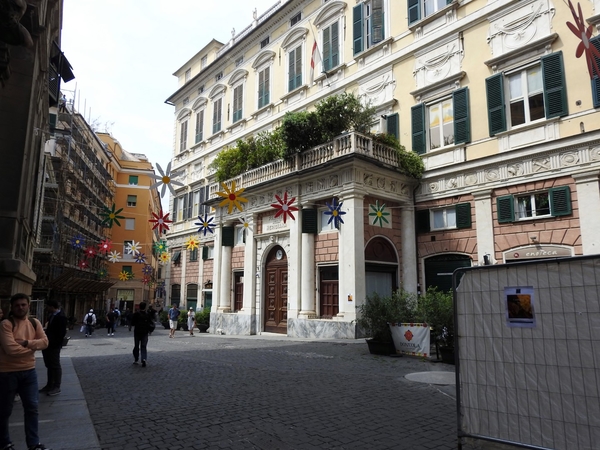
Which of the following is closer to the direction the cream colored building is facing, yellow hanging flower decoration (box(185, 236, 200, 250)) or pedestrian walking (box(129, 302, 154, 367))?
the pedestrian walking

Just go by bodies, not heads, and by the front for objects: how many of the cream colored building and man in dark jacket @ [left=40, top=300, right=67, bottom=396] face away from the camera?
0

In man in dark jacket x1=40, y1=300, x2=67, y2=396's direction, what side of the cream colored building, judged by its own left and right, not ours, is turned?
front

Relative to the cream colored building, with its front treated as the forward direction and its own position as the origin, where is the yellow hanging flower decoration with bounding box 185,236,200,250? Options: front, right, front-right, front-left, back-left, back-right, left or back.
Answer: right

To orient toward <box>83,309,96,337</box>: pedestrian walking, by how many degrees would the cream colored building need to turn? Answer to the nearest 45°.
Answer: approximately 45° to its right

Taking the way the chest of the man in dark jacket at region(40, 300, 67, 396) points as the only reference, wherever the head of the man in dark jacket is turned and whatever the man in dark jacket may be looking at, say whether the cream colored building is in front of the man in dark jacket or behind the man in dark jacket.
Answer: behind
